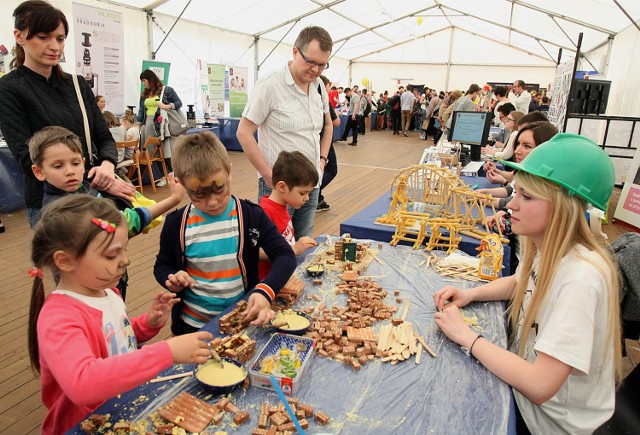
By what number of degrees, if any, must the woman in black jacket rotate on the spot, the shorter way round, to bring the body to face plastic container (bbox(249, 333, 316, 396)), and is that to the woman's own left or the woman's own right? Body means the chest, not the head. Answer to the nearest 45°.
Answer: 0° — they already face it

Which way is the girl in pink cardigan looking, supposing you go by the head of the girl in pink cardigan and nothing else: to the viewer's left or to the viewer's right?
to the viewer's right

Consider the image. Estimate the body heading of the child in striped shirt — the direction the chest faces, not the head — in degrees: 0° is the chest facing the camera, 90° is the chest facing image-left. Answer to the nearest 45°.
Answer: approximately 0°

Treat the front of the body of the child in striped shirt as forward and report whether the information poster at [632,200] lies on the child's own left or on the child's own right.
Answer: on the child's own left

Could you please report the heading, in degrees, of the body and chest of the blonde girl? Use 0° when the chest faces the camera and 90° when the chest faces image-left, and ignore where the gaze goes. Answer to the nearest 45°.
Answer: approximately 90°

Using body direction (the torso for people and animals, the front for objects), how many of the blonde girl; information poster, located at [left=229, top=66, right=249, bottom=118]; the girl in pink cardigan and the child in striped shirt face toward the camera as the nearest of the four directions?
2

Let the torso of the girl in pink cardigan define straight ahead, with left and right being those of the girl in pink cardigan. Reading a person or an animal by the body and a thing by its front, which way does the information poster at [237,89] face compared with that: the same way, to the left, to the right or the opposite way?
to the right

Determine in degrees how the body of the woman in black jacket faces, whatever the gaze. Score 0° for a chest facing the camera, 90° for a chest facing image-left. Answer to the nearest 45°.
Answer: approximately 315°

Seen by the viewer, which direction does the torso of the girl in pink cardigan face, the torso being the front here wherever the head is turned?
to the viewer's right

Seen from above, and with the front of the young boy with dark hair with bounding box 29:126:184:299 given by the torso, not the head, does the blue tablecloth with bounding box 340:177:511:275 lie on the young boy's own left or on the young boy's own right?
on the young boy's own left

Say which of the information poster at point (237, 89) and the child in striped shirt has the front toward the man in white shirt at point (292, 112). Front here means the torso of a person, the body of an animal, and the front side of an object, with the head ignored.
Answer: the information poster
